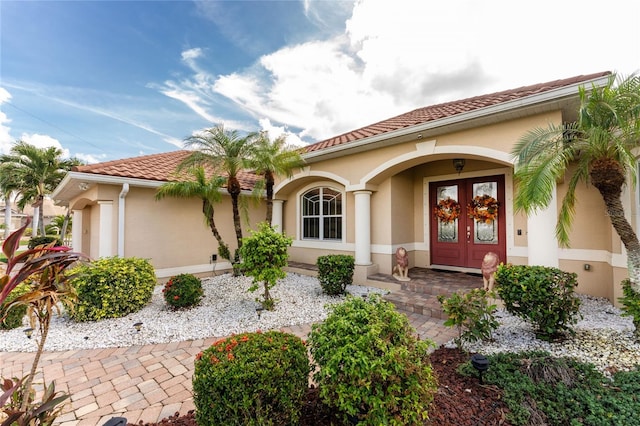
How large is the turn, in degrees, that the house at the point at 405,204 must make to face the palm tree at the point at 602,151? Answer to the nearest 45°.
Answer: approximately 90° to its left

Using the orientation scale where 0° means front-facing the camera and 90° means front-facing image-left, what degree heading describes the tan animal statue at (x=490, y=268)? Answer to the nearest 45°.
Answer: approximately 45°

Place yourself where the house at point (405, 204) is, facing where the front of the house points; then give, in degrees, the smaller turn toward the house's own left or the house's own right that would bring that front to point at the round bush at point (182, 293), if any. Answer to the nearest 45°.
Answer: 0° — it already faces it

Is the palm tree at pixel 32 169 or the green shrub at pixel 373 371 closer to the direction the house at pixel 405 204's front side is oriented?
the green shrub

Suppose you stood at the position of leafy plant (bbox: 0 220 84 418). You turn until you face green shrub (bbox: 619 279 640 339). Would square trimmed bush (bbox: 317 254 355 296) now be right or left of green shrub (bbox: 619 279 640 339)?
left

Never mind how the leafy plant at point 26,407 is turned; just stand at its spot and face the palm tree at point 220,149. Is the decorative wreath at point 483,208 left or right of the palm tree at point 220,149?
right

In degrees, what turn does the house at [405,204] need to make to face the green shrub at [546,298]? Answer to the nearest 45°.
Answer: approximately 45° to its left

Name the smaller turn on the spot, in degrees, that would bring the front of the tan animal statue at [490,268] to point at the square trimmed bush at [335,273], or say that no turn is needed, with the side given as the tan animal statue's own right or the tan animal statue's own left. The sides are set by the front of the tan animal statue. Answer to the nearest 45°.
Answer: approximately 45° to the tan animal statue's own right

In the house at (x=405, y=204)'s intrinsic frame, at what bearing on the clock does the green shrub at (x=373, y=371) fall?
The green shrub is roughly at 11 o'clock from the house.

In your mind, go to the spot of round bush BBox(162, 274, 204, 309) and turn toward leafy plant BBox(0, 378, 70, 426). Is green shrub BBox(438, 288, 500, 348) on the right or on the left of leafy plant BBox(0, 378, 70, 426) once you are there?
left

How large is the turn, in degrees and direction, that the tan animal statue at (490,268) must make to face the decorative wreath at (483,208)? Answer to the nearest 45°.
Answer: approximately 135° to its right

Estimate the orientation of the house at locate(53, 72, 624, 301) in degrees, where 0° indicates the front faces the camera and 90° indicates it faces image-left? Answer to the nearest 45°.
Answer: approximately 45°
